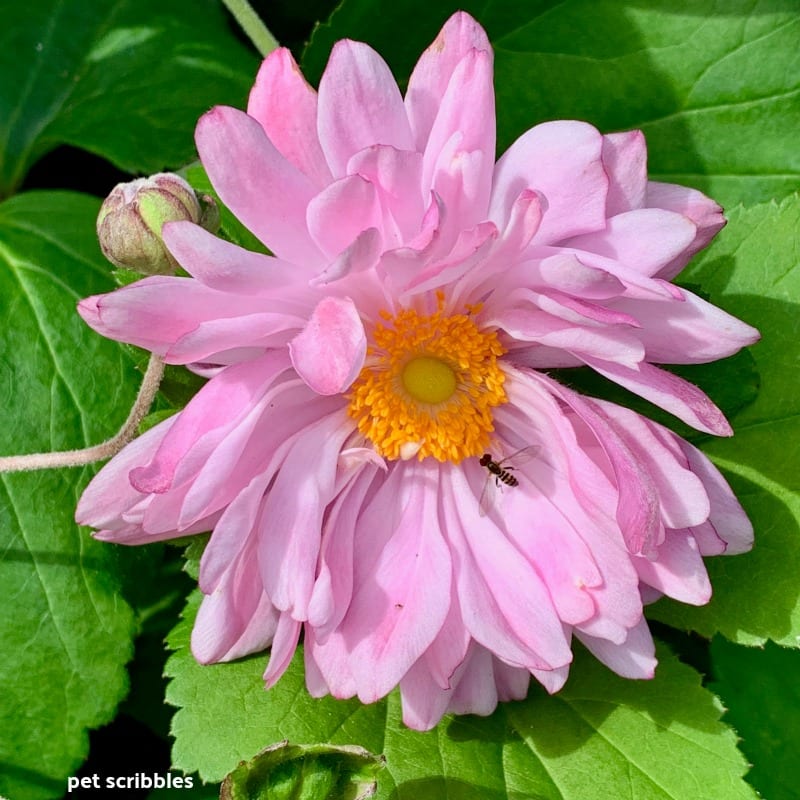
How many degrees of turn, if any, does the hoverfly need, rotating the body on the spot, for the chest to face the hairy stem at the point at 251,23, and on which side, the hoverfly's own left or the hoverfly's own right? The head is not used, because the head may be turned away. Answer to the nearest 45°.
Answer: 0° — it already faces it

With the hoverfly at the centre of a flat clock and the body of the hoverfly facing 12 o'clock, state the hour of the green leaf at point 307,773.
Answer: The green leaf is roughly at 8 o'clock from the hoverfly.

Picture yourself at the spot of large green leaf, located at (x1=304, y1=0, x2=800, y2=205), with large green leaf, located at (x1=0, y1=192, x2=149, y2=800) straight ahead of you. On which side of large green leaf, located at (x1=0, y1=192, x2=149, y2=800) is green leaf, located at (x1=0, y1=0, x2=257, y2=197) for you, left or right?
right

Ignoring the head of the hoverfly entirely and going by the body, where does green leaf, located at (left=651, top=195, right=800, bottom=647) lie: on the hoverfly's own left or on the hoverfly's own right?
on the hoverfly's own right

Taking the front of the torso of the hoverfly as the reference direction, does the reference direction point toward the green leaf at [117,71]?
yes

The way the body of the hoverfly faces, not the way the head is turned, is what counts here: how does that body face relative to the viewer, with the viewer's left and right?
facing away from the viewer and to the left of the viewer

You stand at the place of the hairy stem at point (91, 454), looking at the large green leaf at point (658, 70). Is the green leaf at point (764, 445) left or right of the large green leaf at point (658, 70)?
right

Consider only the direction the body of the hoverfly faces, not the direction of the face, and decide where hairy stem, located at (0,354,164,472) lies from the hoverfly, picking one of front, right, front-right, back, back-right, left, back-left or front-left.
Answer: front-left

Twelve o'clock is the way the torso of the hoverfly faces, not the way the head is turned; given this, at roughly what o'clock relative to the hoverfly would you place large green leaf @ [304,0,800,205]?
The large green leaf is roughly at 2 o'clock from the hoverfly.

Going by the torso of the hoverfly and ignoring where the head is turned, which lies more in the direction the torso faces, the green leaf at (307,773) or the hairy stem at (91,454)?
the hairy stem
